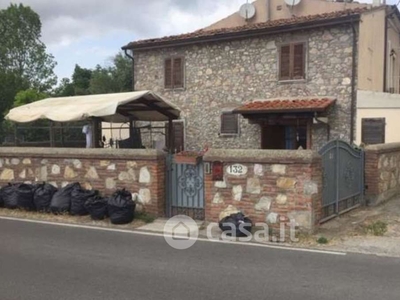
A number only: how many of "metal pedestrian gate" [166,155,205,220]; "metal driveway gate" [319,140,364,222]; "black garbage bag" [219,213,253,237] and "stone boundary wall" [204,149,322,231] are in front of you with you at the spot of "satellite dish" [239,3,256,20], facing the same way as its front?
4

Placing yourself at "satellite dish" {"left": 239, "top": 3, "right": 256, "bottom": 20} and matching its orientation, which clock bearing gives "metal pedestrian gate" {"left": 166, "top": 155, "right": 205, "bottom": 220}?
The metal pedestrian gate is roughly at 12 o'clock from the satellite dish.

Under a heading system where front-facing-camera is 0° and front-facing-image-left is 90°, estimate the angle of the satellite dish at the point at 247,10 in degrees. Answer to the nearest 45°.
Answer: approximately 0°
